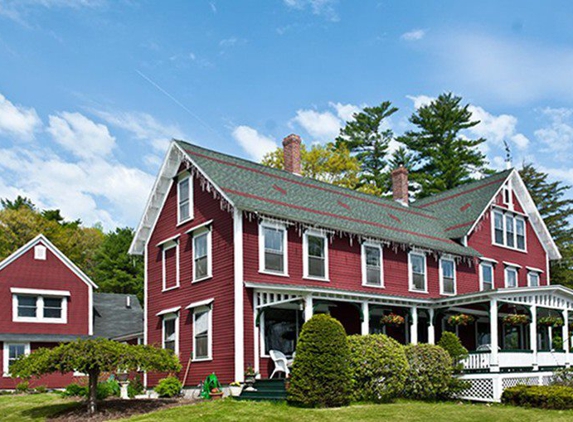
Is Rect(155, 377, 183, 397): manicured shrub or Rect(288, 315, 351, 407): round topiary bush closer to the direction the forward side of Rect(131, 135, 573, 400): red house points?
the round topiary bush

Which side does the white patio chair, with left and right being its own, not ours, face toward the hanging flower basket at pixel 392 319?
left

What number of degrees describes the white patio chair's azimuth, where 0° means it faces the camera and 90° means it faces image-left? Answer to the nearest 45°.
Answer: approximately 315°

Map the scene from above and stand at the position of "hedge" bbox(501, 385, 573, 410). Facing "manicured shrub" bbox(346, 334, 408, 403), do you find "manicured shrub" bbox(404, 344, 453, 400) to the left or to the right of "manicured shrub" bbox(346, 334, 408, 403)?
right

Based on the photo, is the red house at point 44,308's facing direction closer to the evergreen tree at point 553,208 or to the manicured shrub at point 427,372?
the manicured shrub

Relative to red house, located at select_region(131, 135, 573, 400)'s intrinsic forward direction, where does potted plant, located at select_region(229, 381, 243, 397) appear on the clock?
The potted plant is roughly at 2 o'clock from the red house.
